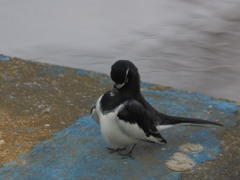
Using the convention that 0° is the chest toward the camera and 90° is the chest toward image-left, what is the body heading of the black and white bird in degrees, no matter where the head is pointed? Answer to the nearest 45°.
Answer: approximately 45°
